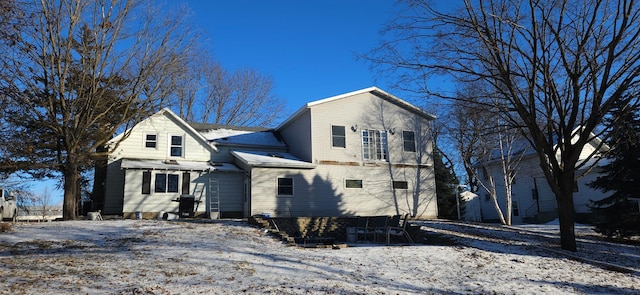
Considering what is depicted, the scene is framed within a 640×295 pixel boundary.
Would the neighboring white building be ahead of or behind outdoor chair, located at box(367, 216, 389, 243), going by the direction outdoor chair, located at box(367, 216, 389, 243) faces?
behind

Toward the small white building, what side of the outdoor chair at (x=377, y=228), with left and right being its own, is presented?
back
